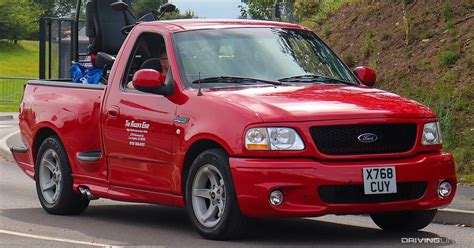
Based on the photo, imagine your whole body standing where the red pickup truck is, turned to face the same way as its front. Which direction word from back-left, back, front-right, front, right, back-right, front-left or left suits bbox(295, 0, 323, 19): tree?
back-left

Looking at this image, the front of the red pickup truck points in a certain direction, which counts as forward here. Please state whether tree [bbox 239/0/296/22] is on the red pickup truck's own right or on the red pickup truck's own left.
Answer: on the red pickup truck's own left

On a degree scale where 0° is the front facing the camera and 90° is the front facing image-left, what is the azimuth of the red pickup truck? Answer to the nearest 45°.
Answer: approximately 315°
